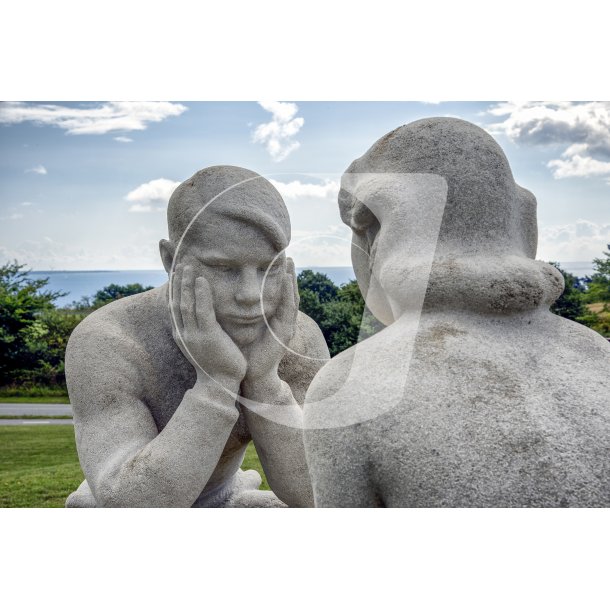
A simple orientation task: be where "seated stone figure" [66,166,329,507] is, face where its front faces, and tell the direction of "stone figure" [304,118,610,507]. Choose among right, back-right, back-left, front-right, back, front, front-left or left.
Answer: front

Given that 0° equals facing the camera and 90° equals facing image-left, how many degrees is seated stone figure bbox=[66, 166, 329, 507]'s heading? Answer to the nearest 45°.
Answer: approximately 315°
